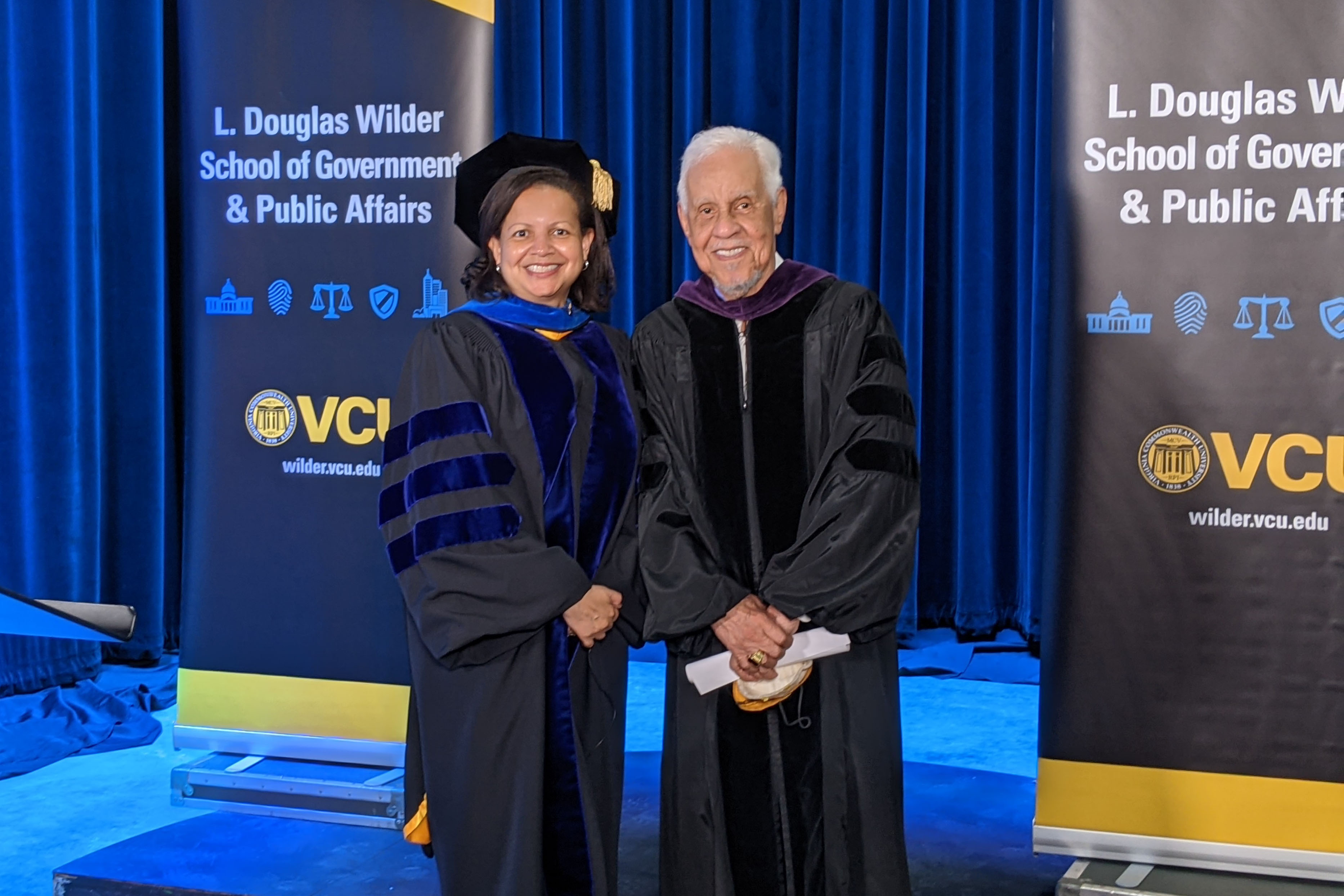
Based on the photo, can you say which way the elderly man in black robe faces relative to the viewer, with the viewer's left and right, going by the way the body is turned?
facing the viewer

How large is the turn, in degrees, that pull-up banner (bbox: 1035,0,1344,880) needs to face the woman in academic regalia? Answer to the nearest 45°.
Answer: approximately 45° to its right

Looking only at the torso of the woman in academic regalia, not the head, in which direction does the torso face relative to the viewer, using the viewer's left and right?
facing the viewer and to the right of the viewer

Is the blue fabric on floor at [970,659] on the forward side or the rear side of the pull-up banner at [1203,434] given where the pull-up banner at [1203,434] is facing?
on the rear side

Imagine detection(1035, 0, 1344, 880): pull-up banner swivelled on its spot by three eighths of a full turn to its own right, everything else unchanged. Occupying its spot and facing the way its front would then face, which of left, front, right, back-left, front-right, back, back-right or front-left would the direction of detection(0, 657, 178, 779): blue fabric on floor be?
front-left

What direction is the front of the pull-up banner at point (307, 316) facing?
toward the camera

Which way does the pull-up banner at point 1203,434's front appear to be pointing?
toward the camera

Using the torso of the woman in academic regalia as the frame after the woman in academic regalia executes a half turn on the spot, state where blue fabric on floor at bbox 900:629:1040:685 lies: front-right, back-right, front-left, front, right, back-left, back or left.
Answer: right

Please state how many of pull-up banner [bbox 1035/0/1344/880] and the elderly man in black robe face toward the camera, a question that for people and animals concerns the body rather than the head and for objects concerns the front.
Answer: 2

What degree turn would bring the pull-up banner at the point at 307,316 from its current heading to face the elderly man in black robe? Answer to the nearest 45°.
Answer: approximately 45° to its left

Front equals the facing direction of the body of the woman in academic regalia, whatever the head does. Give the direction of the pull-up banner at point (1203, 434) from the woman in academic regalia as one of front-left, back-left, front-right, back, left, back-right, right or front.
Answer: front-left

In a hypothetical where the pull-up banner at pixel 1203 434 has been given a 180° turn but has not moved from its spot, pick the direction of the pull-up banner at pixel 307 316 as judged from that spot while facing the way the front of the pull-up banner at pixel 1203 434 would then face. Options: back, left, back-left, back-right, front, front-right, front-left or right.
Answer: left
